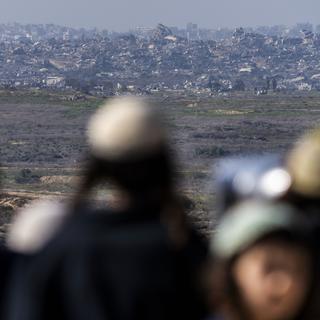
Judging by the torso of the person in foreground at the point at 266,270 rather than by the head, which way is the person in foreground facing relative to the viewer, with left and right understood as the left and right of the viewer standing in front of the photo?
facing the viewer and to the right of the viewer

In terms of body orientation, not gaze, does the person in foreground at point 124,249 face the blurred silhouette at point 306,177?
no

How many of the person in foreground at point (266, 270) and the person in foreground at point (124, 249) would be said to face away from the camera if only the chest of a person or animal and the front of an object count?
1

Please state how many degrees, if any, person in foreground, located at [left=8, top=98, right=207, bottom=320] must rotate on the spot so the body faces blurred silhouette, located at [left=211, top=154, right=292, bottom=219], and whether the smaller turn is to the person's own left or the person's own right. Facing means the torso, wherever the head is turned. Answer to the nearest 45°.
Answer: approximately 45° to the person's own right

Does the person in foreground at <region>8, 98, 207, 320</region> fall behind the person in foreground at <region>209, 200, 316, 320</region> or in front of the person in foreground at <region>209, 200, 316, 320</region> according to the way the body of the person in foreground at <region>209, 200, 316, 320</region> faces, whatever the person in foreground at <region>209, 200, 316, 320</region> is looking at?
behind

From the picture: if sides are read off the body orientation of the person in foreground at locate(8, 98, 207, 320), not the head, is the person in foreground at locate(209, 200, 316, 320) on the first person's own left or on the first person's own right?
on the first person's own right

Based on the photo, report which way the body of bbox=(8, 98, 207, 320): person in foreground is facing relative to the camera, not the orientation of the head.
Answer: away from the camera

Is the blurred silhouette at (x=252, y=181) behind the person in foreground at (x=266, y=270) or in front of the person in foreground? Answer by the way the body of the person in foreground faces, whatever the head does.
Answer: behind

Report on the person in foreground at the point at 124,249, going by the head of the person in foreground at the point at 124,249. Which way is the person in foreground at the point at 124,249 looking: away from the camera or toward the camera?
away from the camera

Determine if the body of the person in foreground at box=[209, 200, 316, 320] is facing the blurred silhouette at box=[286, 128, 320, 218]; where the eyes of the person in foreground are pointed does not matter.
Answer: no

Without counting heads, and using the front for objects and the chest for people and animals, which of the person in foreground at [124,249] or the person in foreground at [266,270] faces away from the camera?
the person in foreground at [124,249]
